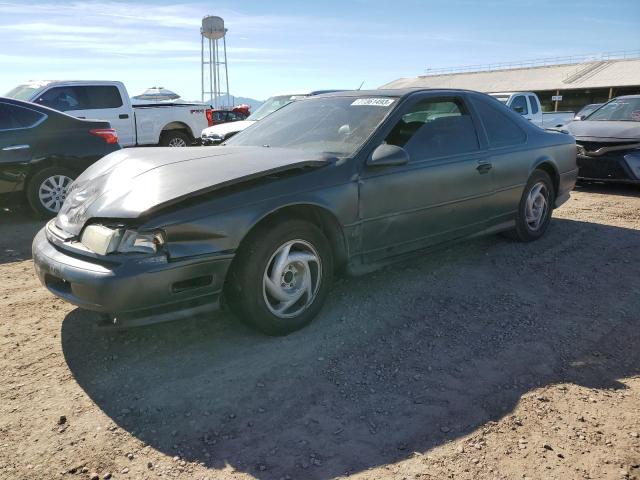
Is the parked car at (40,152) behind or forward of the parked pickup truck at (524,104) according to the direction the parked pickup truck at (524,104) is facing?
forward

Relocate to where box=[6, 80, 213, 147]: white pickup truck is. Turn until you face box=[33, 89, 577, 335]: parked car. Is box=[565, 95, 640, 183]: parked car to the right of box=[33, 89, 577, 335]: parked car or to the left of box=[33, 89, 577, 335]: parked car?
left

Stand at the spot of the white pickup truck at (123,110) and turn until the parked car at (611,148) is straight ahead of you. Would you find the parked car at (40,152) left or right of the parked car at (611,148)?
right

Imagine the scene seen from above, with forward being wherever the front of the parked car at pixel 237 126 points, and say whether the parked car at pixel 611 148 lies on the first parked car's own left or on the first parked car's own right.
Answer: on the first parked car's own left

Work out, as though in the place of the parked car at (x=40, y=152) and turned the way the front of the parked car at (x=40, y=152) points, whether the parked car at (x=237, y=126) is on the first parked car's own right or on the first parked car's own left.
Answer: on the first parked car's own right

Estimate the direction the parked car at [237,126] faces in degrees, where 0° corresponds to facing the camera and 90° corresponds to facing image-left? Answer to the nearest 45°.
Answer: approximately 45°

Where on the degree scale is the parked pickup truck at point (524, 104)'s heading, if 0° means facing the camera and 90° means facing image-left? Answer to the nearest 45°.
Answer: approximately 45°

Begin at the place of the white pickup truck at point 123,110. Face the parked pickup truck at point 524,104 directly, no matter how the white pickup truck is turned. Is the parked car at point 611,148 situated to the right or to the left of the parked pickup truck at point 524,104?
right

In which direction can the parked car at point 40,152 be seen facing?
to the viewer's left
